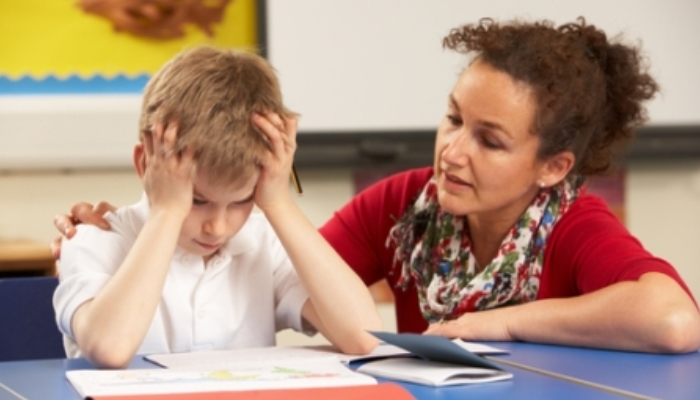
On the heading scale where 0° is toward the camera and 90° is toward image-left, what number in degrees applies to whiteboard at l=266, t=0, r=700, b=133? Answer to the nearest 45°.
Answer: approximately 0°

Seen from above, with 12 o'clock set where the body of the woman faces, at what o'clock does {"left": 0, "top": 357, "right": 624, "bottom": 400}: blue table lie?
The blue table is roughly at 11 o'clock from the woman.

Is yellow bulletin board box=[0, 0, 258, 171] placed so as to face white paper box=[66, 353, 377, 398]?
yes

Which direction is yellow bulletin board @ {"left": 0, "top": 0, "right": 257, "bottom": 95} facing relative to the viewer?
toward the camera

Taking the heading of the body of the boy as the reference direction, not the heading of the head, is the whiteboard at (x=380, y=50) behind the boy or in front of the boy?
behind

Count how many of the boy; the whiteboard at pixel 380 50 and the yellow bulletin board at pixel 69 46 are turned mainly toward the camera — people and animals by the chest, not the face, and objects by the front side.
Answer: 3

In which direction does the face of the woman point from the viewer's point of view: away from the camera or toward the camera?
toward the camera

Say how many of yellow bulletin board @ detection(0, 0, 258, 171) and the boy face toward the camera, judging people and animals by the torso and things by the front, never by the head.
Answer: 2

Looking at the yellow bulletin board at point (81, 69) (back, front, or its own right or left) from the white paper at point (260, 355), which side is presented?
front

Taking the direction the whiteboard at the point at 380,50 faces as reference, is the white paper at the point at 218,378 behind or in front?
in front

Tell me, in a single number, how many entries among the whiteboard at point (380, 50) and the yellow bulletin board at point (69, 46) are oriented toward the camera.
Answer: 2
